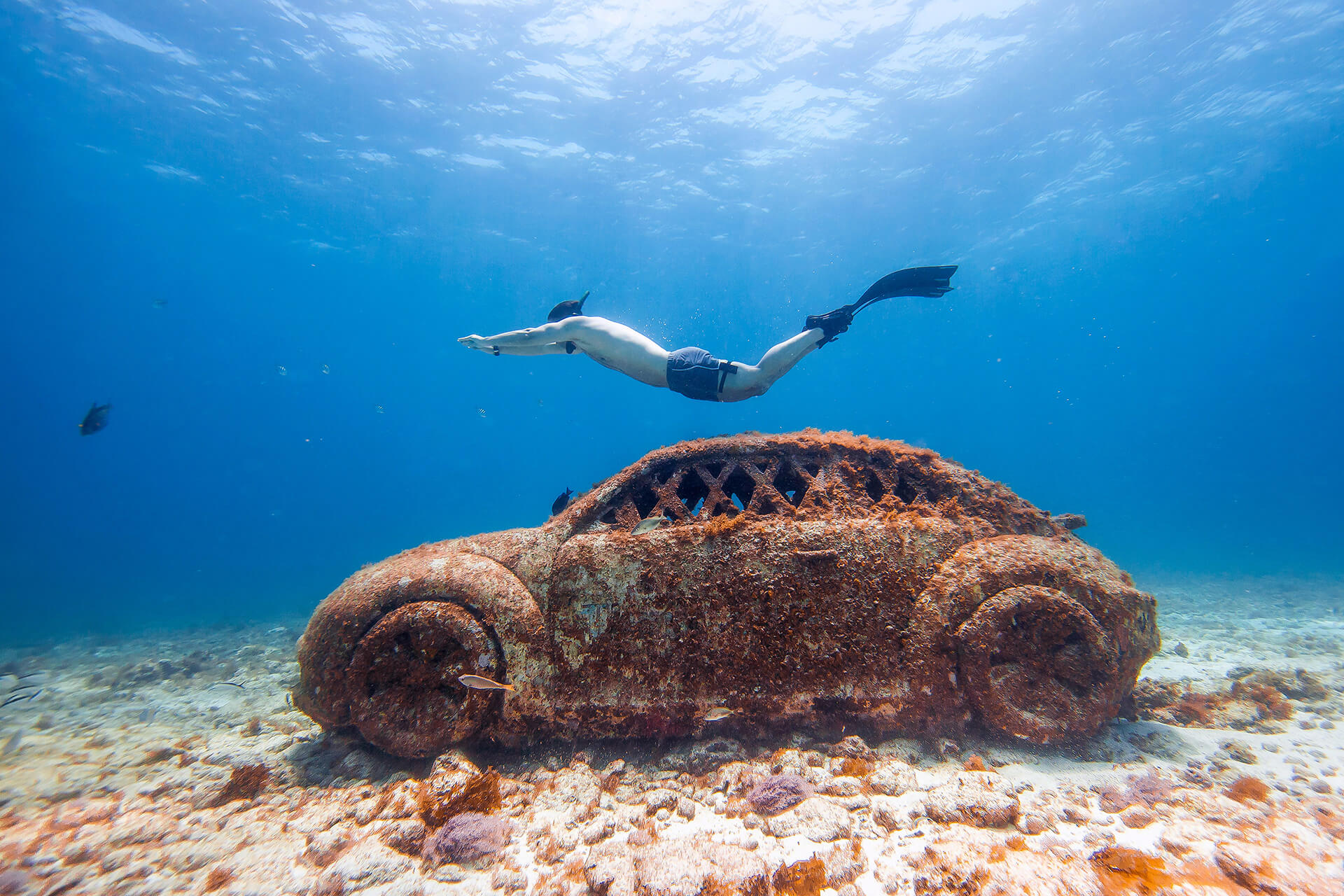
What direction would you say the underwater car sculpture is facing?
to the viewer's left

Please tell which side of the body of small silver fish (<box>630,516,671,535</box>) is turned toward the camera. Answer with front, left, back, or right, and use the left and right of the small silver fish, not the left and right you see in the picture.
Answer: left

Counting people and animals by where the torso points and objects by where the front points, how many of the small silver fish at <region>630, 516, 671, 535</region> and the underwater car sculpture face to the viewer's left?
2

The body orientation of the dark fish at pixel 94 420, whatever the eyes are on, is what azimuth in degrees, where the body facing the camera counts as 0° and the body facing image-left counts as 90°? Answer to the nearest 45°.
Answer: approximately 90°

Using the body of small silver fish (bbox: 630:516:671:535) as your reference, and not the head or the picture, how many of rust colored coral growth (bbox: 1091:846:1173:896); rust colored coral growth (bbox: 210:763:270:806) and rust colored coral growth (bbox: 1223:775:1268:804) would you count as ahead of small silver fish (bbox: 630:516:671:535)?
1

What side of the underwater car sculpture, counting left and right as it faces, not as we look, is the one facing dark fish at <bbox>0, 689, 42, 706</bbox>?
front
